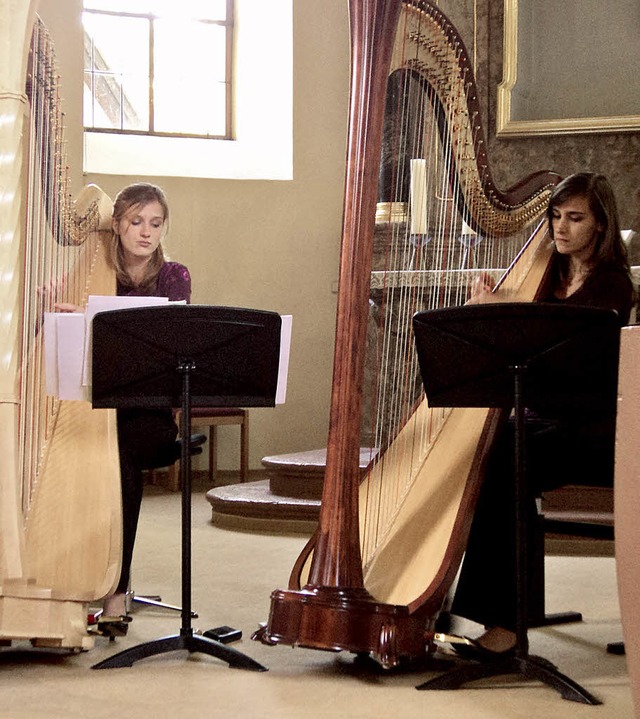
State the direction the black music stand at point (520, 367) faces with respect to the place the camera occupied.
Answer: facing away from the viewer

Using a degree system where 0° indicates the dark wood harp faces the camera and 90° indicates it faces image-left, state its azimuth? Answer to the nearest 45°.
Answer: approximately 45°

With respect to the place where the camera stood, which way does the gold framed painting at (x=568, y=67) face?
facing the viewer

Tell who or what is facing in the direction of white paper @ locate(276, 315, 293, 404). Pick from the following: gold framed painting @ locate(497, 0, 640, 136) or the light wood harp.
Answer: the gold framed painting

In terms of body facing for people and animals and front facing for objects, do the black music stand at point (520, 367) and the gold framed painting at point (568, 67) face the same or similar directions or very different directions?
very different directions

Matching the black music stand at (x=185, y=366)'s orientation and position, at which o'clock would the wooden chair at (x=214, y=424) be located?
The wooden chair is roughly at 12 o'clock from the black music stand.

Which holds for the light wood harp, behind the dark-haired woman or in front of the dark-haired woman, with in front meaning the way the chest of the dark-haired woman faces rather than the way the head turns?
in front

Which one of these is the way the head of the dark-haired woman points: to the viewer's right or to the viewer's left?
to the viewer's left

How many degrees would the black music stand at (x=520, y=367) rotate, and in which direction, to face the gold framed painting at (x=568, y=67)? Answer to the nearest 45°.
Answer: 0° — it already faces it

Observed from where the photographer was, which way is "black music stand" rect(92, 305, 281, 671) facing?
facing away from the viewer

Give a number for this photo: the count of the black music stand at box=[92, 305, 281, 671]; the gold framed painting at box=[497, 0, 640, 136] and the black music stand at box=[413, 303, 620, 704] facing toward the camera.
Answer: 1

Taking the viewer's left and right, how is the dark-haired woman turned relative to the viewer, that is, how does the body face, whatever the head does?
facing the viewer and to the left of the viewer

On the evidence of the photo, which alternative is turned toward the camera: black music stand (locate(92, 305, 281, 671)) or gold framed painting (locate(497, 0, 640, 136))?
the gold framed painting

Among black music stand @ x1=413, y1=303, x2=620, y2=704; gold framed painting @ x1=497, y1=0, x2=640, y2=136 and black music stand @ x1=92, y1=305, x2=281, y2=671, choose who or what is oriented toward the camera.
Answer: the gold framed painting

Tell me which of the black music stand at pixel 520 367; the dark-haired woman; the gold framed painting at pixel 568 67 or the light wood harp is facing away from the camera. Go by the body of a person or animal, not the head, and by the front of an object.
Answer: the black music stand

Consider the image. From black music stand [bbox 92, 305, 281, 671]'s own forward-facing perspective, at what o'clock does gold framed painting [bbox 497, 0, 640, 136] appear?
The gold framed painting is roughly at 1 o'clock from the black music stand.
